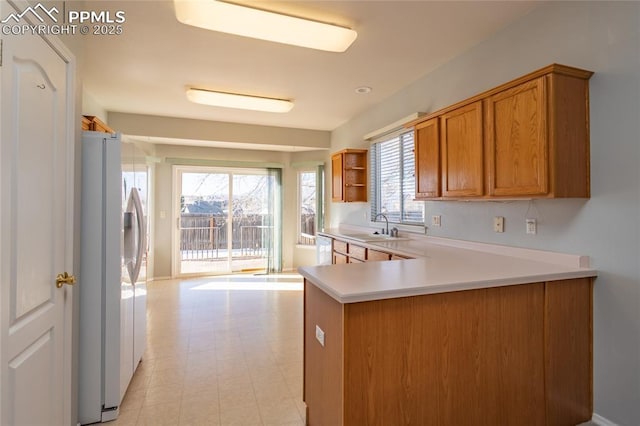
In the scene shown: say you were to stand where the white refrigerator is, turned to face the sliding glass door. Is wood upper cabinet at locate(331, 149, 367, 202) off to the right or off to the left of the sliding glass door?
right

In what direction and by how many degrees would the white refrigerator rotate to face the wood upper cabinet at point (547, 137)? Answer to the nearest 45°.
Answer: approximately 45° to its right

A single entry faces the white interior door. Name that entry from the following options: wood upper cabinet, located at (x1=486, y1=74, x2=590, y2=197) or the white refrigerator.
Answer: the wood upper cabinet

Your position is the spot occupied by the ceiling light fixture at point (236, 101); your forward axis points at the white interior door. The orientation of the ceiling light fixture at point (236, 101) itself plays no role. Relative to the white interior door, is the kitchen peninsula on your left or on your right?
left

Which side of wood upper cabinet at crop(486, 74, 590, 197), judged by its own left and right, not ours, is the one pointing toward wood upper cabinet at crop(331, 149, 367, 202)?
right

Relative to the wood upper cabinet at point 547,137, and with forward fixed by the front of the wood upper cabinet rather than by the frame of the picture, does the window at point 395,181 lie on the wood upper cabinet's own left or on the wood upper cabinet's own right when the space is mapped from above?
on the wood upper cabinet's own right

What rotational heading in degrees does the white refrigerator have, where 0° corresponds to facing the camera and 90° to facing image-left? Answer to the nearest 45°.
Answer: approximately 270°

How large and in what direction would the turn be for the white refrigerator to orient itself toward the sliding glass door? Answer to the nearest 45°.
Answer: approximately 45° to its left

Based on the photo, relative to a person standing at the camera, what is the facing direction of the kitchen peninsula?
facing away from the viewer and to the left of the viewer

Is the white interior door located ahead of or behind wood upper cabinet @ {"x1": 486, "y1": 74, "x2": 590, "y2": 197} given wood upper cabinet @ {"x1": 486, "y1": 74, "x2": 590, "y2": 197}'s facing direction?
ahead

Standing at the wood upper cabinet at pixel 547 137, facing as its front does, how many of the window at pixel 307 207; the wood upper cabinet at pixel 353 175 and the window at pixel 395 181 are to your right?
3

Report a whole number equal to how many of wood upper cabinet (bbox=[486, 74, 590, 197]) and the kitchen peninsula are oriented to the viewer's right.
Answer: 0
